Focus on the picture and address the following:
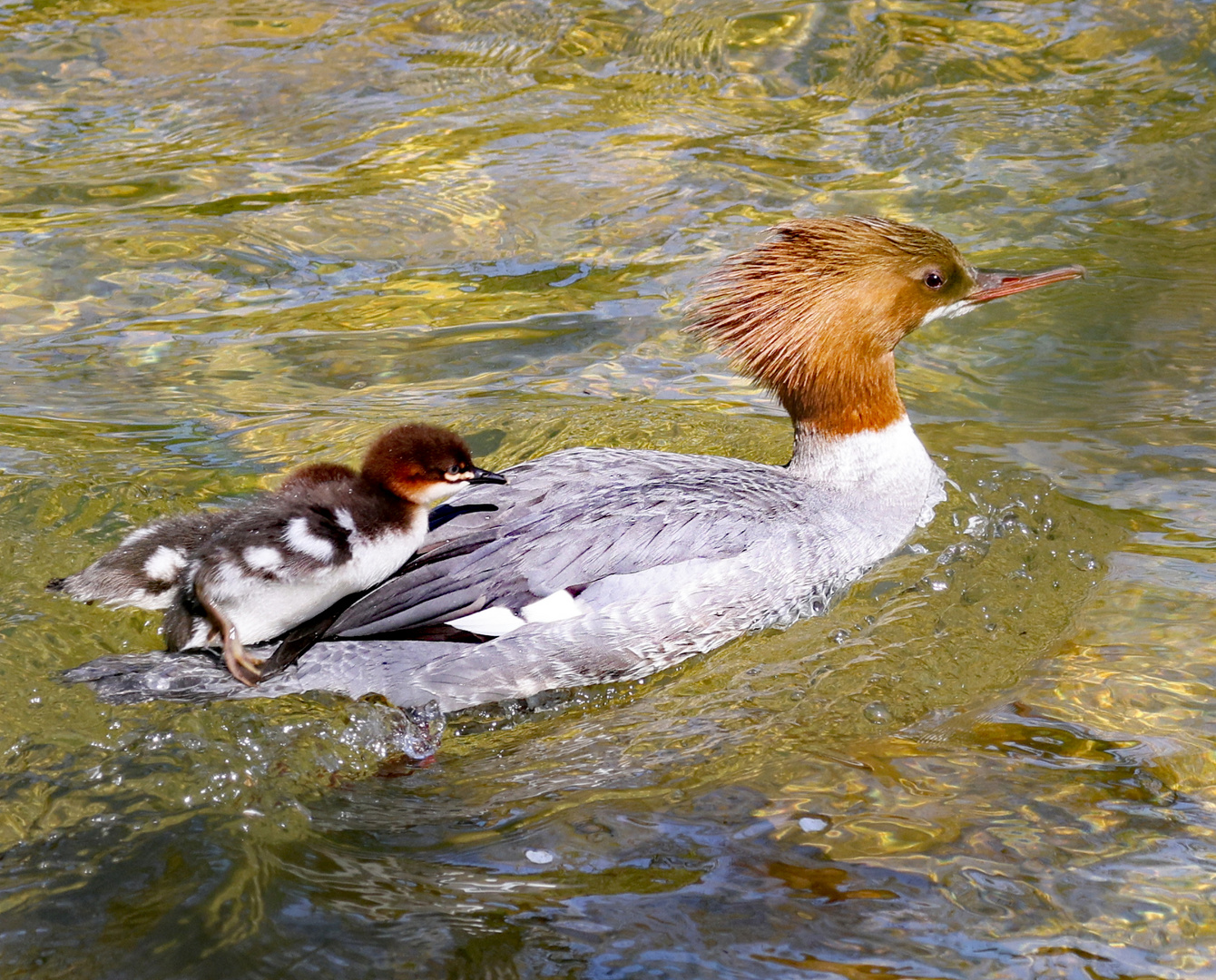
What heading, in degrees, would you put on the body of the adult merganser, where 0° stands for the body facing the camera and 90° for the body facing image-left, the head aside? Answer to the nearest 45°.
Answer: approximately 270°

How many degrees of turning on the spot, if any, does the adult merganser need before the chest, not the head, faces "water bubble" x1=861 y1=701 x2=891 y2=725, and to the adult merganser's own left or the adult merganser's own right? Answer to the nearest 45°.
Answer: approximately 45° to the adult merganser's own right

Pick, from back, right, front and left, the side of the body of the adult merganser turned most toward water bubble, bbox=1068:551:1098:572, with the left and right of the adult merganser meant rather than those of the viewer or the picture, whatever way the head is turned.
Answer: front

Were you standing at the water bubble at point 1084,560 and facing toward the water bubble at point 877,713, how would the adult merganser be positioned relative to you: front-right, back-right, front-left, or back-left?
front-right
